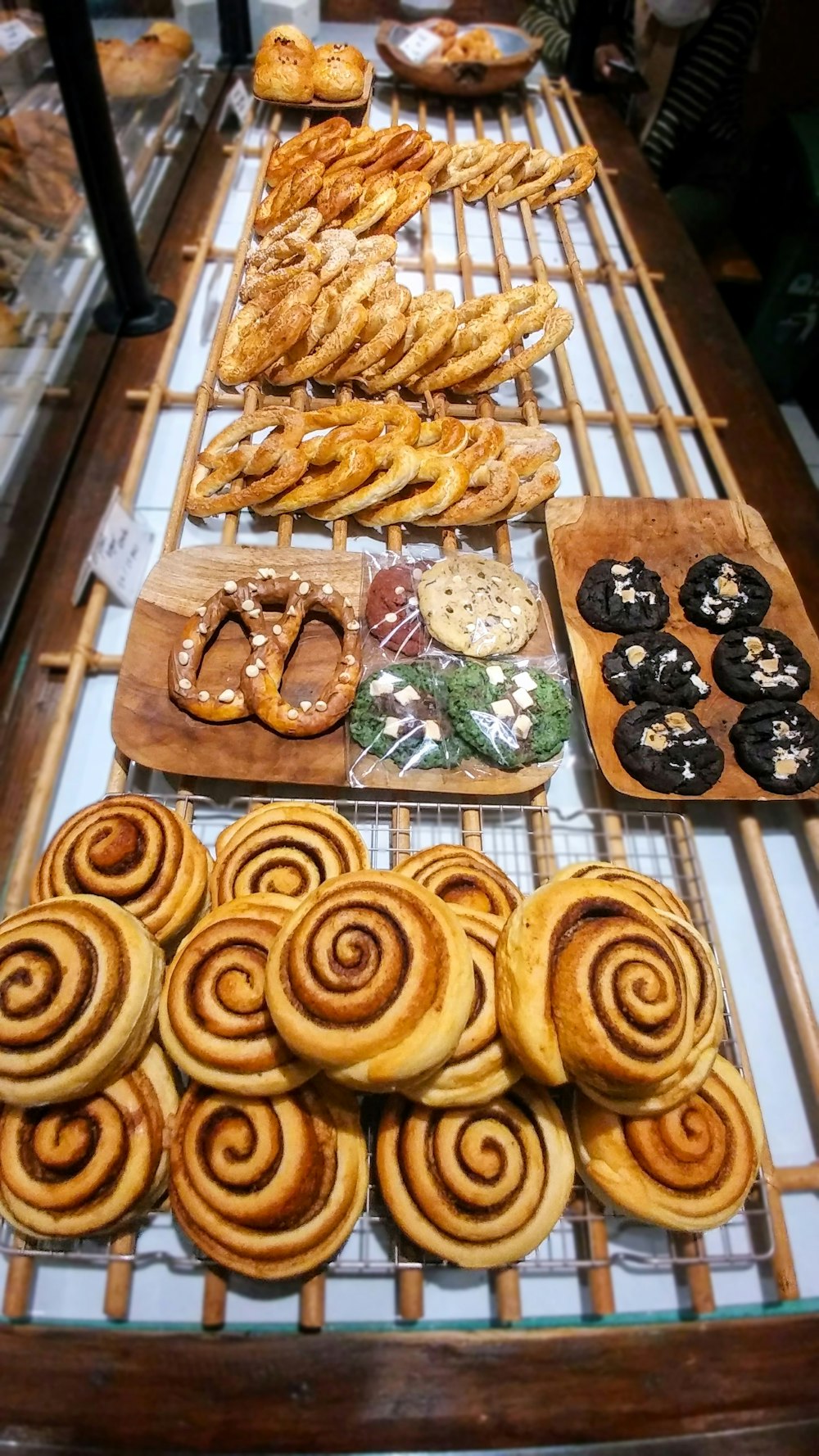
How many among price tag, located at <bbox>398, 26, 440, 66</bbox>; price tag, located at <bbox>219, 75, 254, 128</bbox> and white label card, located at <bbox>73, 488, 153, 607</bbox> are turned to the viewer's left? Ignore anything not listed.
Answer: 0

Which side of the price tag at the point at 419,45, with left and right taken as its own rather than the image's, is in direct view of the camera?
front

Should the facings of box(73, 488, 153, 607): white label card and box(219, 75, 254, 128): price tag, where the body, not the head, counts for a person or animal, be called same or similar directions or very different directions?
same or similar directions
